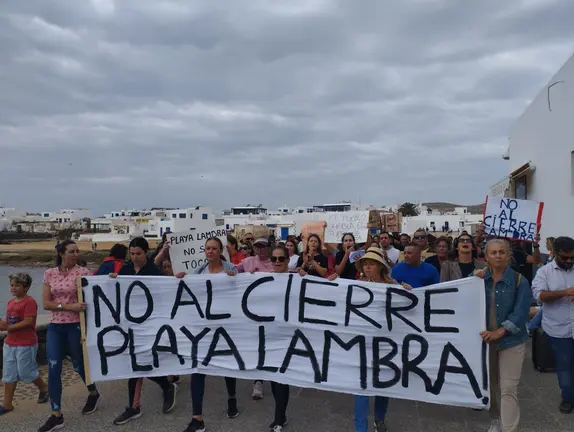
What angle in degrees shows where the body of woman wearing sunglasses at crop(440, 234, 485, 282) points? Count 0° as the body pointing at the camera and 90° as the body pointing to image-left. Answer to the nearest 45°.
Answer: approximately 0°

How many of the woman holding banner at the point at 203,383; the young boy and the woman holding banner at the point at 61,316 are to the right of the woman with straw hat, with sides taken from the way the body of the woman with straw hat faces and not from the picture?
3

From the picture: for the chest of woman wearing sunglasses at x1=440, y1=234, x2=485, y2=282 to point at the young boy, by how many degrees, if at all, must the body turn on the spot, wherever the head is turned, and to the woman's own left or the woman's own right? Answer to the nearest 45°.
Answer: approximately 45° to the woman's own right

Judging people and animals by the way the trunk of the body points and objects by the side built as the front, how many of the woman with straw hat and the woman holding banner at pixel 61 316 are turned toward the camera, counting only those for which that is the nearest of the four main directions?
2

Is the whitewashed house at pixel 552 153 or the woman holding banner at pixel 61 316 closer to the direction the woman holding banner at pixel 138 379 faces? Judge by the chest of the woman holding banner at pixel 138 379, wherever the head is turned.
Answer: the woman holding banner

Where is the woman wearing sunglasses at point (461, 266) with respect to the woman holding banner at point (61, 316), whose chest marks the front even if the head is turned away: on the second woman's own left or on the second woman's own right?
on the second woman's own left

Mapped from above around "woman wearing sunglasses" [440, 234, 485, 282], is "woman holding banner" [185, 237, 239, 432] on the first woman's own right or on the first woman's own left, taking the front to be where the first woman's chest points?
on the first woman's own right

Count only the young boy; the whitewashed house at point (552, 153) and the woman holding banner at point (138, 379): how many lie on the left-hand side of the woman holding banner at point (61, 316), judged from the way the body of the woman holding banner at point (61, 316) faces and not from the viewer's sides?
2

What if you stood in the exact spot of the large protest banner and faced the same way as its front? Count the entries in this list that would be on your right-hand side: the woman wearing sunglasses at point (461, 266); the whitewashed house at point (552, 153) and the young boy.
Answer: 1

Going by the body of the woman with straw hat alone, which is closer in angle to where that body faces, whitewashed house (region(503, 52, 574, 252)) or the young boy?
the young boy

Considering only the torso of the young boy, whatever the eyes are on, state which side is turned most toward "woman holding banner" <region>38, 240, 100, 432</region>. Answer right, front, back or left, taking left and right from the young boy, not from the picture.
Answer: left
